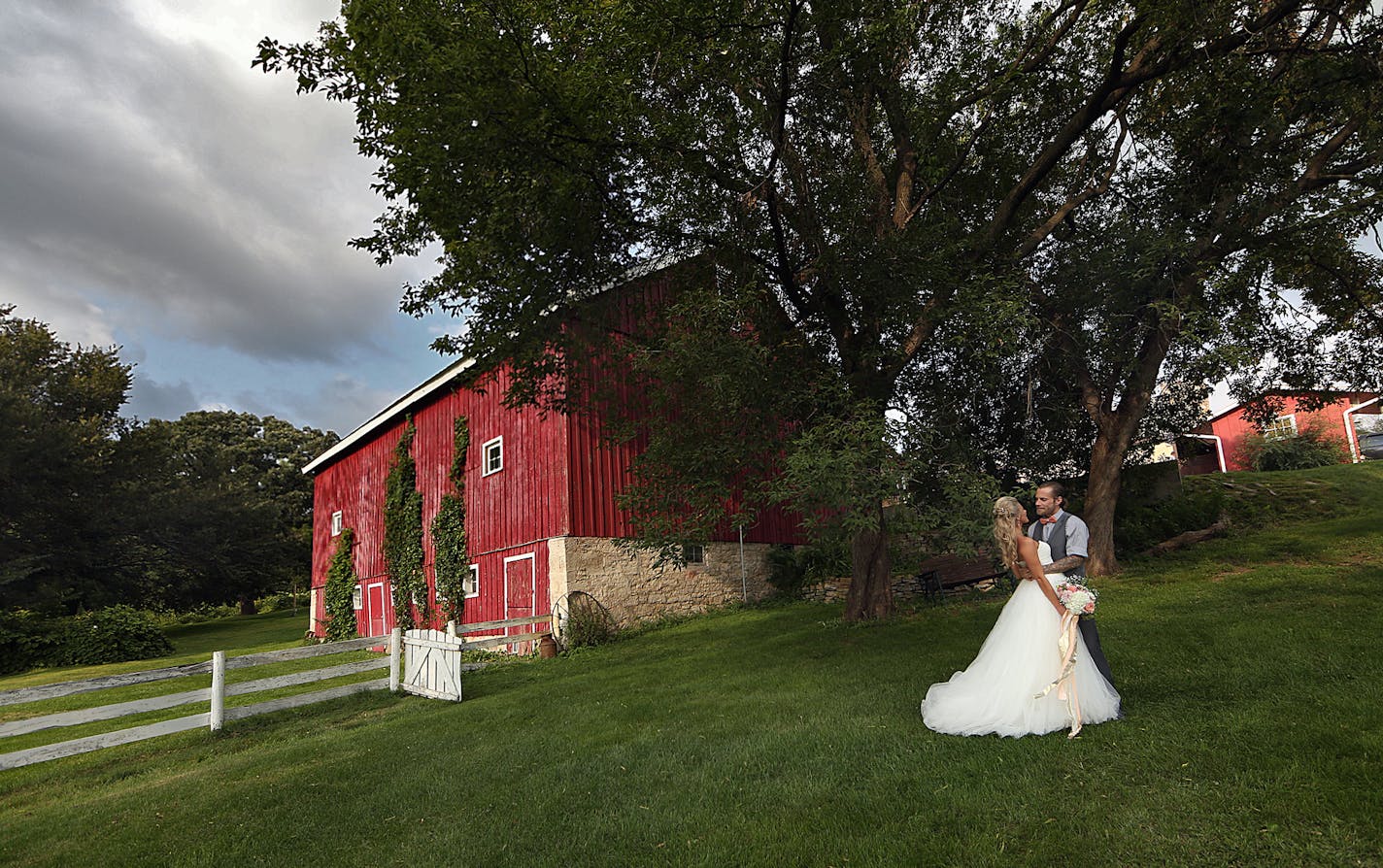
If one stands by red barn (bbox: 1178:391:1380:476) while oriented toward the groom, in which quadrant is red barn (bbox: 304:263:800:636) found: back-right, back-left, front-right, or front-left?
front-right

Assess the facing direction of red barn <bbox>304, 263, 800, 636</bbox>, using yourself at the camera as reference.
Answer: facing the viewer and to the left of the viewer

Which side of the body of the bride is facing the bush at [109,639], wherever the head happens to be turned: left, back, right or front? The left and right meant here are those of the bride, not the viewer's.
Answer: back

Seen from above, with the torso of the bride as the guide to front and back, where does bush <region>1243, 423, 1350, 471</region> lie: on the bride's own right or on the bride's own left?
on the bride's own left

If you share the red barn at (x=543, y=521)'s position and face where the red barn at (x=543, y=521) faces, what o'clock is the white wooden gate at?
The white wooden gate is roughly at 11 o'clock from the red barn.

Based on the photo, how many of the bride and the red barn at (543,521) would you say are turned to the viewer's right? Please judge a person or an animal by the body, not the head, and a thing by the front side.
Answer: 1

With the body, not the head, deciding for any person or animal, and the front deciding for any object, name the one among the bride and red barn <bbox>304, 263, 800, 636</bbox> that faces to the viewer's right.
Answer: the bride

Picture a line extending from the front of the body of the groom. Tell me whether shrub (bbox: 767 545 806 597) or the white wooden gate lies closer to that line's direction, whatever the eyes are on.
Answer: the white wooden gate

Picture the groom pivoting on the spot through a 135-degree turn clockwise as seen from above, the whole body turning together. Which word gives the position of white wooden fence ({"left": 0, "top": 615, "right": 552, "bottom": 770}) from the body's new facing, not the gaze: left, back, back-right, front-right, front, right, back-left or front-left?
left

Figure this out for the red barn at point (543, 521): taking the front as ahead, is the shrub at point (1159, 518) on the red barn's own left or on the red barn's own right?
on the red barn's own left

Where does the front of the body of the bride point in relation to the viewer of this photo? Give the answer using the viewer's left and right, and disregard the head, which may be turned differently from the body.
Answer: facing to the right of the viewer

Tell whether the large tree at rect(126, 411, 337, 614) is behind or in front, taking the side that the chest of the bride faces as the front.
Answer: behind

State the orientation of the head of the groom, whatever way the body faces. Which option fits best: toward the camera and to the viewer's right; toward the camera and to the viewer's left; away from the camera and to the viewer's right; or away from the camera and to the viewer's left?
toward the camera and to the viewer's left
